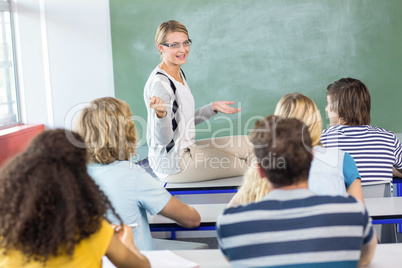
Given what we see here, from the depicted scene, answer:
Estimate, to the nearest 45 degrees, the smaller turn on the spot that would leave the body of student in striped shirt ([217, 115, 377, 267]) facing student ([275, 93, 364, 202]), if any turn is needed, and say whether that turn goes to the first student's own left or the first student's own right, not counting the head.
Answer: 0° — they already face them

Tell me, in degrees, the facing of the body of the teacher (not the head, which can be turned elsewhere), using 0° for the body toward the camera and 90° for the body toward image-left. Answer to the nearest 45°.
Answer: approximately 315°

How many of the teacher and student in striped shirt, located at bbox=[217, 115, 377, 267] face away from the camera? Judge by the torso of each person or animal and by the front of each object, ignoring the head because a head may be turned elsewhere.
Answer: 1

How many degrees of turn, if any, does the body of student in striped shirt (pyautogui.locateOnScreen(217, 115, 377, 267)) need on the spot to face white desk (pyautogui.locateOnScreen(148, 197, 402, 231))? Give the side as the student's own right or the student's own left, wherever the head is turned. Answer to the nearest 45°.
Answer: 0° — they already face it

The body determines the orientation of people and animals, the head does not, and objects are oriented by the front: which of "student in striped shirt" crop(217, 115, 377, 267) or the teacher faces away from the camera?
the student in striped shirt

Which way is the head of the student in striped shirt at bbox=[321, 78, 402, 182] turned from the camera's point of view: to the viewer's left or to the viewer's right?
to the viewer's left

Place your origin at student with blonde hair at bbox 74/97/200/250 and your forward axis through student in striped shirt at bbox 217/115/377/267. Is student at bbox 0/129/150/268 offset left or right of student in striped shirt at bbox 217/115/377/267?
right

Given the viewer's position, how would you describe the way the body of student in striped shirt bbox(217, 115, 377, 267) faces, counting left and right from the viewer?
facing away from the viewer
